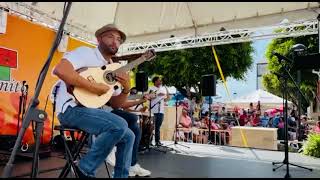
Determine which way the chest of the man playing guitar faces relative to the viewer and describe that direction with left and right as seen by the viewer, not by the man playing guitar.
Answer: facing the viewer and to the right of the viewer

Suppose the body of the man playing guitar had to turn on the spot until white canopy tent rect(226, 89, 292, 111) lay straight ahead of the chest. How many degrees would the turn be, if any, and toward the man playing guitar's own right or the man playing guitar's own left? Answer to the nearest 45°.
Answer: approximately 90° to the man playing guitar's own left

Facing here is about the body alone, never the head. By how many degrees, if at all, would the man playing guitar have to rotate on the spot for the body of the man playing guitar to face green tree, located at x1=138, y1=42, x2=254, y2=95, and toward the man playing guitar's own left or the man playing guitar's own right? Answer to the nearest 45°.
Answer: approximately 135° to the man playing guitar's own left

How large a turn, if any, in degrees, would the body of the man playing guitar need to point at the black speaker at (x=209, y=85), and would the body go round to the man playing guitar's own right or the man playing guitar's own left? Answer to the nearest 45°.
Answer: approximately 90° to the man playing guitar's own left

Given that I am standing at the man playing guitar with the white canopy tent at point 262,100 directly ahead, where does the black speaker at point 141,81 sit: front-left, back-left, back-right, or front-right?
front-left

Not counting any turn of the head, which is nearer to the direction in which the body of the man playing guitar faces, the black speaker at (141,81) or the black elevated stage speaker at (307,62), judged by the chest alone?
the black elevated stage speaker

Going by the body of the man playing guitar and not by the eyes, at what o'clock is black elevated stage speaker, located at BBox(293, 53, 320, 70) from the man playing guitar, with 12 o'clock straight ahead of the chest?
The black elevated stage speaker is roughly at 10 o'clock from the man playing guitar.

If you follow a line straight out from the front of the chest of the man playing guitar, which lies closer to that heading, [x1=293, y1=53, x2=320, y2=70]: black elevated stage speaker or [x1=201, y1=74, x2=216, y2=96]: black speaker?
the black elevated stage speaker
